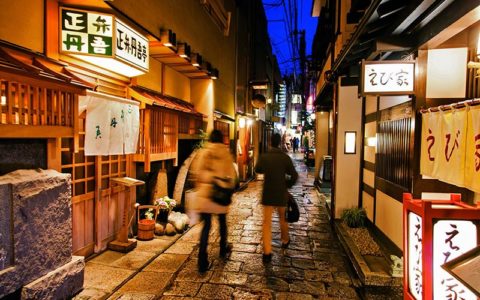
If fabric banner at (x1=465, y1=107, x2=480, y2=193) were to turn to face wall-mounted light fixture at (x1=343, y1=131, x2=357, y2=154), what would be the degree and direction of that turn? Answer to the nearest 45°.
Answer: approximately 90° to its right

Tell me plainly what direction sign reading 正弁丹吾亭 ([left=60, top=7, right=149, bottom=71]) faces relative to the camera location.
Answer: facing the viewer and to the right of the viewer

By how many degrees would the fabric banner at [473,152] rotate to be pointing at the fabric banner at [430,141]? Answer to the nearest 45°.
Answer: approximately 90° to its right

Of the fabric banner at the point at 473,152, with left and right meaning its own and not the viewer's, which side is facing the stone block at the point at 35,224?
front

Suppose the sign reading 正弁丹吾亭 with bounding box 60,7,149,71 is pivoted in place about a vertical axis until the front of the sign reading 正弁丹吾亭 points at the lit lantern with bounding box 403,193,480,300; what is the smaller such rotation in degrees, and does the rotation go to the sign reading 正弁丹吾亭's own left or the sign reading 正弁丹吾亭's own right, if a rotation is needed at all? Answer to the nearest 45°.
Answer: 0° — it already faces it

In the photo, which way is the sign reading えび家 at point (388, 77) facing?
toward the camera

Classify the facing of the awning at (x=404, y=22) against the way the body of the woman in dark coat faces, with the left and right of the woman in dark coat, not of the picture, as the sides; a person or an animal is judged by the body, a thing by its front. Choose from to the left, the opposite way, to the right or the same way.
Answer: to the left

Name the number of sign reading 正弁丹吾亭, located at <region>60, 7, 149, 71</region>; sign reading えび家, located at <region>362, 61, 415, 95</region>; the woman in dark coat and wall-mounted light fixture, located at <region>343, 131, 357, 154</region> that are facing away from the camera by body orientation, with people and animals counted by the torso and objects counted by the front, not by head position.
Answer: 1

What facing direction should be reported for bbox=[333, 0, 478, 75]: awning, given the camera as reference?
facing to the left of the viewer

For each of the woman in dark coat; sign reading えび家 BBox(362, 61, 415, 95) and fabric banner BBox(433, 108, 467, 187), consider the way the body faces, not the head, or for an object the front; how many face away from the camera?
1

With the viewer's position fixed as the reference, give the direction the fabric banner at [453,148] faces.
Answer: facing the viewer and to the left of the viewer
